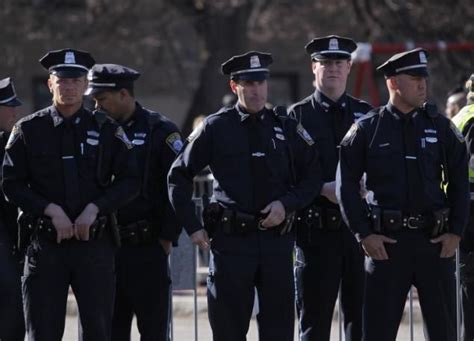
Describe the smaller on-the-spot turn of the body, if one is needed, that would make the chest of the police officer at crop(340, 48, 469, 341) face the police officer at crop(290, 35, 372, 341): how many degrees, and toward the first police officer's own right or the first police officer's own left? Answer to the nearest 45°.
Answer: approximately 135° to the first police officer's own right

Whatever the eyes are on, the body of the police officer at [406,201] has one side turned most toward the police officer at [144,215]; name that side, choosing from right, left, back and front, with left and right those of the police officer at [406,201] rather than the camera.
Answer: right

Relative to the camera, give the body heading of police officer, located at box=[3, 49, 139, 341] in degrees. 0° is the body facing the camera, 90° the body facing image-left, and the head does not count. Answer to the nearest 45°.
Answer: approximately 0°

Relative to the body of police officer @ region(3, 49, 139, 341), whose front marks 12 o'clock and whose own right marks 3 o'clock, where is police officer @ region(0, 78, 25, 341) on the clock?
police officer @ region(0, 78, 25, 341) is roughly at 5 o'clock from police officer @ region(3, 49, 139, 341).
